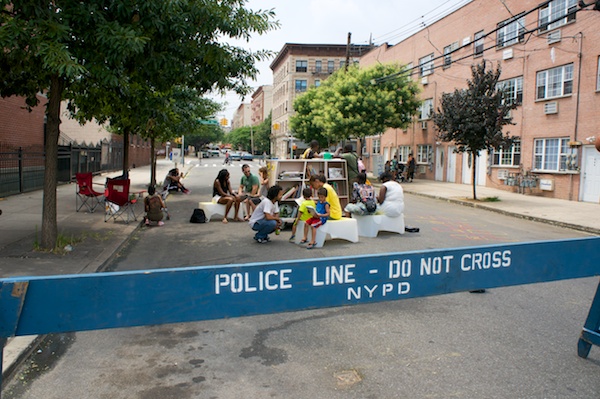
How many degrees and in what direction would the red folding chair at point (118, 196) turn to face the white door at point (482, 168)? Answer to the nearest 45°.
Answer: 0° — it already faces it

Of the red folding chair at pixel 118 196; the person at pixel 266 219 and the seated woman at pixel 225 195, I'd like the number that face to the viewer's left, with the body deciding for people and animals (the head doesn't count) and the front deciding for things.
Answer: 0

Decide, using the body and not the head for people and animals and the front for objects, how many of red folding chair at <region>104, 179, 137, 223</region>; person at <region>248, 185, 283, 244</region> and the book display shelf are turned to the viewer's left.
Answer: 0

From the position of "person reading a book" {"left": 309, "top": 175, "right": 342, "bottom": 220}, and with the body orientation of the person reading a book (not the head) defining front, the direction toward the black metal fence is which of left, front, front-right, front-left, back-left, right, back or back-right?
front-right

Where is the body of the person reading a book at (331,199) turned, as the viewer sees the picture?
to the viewer's left

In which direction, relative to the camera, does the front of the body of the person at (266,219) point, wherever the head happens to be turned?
to the viewer's right

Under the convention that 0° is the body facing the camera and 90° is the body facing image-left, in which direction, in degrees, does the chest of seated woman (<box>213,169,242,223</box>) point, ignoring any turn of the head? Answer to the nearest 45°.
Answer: approximately 315°

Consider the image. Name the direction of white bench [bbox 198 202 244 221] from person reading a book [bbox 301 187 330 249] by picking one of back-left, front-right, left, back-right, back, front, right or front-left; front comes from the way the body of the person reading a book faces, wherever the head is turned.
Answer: right

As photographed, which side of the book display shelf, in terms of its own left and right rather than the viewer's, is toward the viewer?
front

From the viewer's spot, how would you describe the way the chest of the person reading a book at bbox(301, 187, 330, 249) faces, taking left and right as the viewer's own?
facing the viewer and to the left of the viewer
